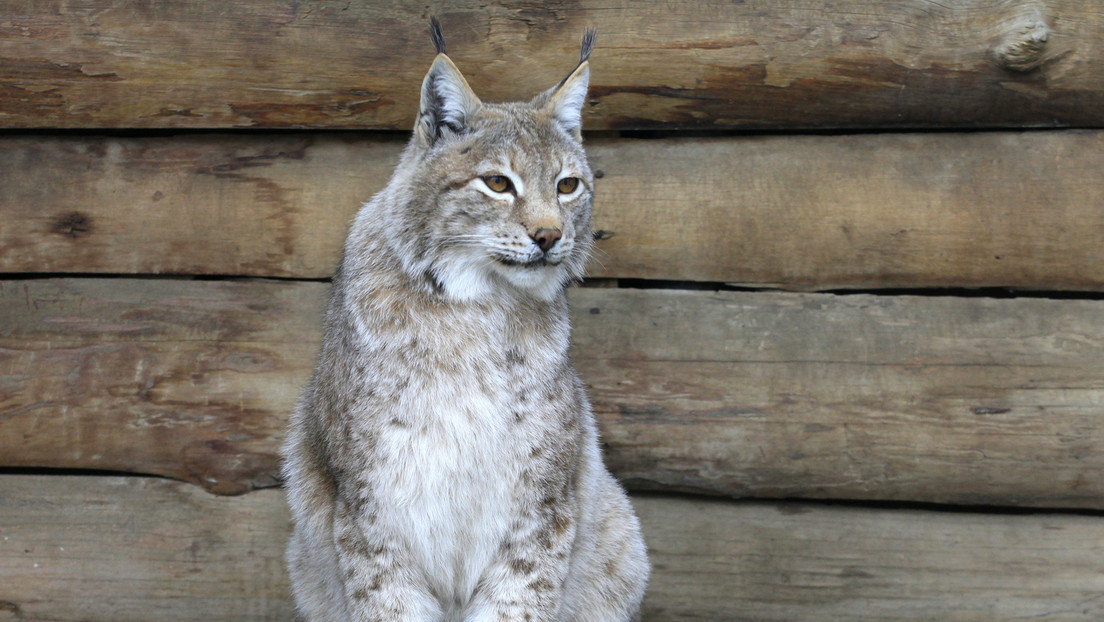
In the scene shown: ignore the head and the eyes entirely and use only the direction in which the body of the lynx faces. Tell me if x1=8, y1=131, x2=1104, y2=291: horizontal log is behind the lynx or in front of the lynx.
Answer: behind

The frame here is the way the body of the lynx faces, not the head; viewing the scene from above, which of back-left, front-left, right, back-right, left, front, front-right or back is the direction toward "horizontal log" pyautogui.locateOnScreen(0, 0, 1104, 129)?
back

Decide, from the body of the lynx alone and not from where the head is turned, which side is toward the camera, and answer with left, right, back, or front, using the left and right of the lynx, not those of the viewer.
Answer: front
